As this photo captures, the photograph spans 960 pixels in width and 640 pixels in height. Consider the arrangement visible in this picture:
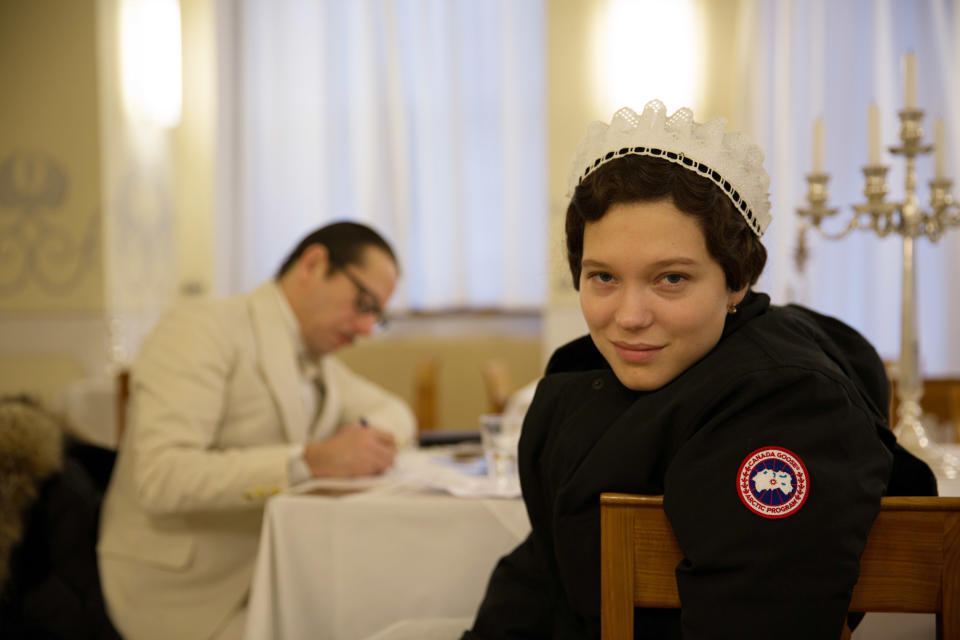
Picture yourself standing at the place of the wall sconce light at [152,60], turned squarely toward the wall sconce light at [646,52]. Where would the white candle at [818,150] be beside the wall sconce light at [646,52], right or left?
right

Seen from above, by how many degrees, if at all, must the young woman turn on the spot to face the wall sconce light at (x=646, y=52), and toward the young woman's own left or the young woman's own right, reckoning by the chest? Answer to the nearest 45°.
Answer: approximately 135° to the young woman's own right

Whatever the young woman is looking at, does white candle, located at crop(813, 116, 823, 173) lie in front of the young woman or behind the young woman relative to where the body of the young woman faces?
behind

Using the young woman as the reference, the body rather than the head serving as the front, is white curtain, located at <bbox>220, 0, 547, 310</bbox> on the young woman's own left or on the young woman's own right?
on the young woman's own right

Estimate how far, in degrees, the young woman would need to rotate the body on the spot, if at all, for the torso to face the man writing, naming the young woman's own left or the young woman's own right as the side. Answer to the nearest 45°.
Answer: approximately 90° to the young woman's own right
